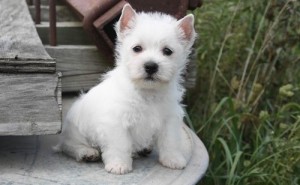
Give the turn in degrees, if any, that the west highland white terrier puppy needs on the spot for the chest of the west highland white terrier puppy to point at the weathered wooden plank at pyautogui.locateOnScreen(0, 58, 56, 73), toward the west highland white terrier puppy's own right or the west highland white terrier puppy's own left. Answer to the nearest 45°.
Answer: approximately 135° to the west highland white terrier puppy's own right

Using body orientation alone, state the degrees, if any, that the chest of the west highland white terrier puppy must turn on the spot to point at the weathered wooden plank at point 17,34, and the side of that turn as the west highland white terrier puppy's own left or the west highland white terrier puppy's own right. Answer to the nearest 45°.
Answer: approximately 180°

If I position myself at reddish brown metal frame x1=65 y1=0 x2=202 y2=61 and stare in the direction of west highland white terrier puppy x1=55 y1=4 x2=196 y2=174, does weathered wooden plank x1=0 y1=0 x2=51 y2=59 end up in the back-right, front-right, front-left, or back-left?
front-right

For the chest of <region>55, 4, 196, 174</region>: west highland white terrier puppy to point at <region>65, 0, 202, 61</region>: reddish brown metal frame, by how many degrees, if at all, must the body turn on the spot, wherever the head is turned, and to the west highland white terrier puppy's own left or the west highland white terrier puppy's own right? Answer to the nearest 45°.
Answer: approximately 135° to the west highland white terrier puppy's own left

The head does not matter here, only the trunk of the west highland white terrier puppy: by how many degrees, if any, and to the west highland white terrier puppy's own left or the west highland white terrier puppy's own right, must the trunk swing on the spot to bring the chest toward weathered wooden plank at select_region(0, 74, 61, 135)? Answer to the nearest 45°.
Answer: approximately 135° to the west highland white terrier puppy's own right

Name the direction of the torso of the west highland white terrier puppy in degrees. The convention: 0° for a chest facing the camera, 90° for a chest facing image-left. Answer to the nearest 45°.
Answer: approximately 315°
